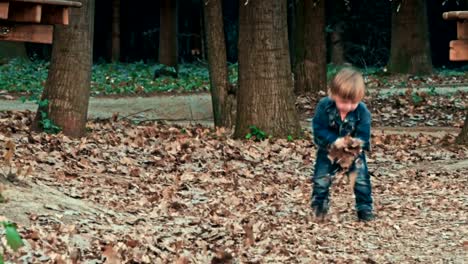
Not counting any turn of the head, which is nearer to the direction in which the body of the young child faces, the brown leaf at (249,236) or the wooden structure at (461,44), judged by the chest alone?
the brown leaf

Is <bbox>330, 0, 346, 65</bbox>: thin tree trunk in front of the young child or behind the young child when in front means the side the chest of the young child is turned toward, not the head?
behind

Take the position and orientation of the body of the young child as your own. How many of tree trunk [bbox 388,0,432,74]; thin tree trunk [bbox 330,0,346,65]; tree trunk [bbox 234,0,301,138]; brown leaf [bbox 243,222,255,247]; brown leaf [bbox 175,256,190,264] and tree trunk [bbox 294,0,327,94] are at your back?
4

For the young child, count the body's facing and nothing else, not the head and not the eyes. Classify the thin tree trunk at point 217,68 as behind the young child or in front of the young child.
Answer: behind

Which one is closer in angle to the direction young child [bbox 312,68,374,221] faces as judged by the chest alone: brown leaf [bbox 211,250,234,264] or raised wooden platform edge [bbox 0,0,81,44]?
the brown leaf

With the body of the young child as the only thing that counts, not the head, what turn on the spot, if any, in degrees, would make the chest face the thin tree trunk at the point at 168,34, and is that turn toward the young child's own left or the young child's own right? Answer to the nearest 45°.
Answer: approximately 180°

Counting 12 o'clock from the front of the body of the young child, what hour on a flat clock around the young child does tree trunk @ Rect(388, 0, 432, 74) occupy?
The tree trunk is roughly at 6 o'clock from the young child.

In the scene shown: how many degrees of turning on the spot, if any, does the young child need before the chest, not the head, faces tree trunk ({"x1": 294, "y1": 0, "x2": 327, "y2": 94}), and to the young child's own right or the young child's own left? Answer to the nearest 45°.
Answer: approximately 180°

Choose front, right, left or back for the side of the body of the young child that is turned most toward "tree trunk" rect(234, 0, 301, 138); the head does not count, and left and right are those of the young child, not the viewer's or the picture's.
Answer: back

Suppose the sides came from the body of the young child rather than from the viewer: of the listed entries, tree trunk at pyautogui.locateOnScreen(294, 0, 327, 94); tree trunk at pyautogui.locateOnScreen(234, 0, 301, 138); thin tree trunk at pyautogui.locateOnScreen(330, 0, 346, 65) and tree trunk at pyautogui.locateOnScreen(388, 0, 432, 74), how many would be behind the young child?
4

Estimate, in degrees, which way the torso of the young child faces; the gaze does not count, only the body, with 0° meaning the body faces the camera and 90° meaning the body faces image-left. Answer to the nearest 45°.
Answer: approximately 0°

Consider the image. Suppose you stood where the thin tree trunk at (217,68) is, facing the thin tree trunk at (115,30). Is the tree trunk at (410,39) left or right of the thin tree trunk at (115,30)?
right

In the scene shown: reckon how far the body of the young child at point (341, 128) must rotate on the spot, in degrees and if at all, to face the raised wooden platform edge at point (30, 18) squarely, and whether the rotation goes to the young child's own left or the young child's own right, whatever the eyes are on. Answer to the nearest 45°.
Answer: approximately 90° to the young child's own right
